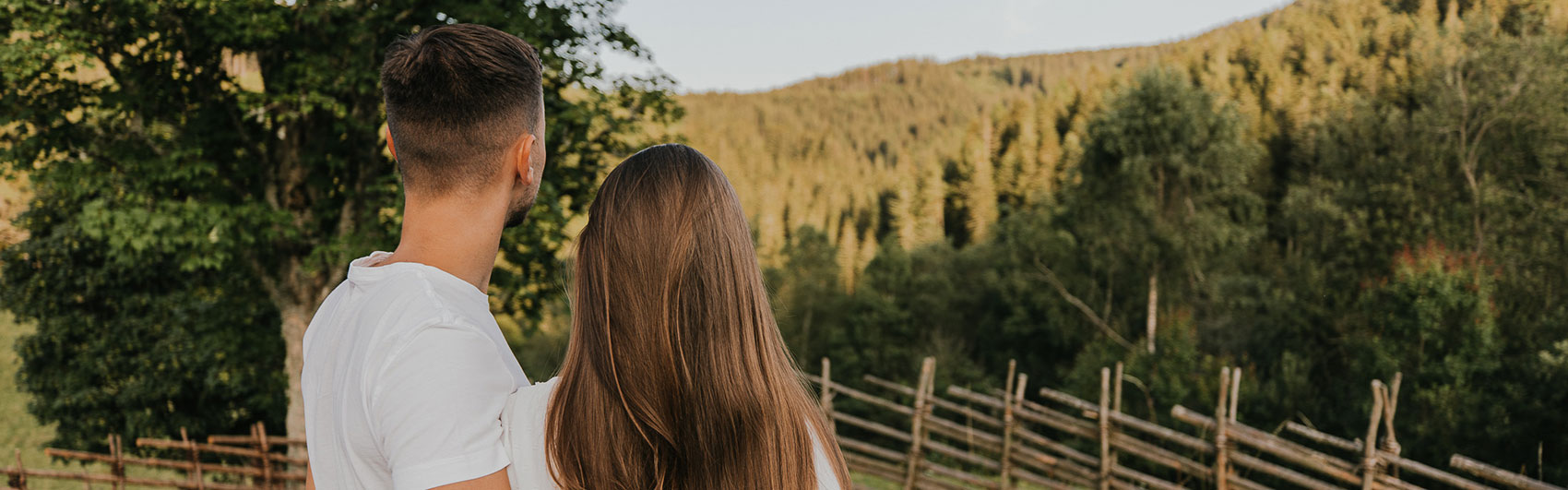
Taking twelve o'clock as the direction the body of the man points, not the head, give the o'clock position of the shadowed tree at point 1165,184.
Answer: The shadowed tree is roughly at 12 o'clock from the man.

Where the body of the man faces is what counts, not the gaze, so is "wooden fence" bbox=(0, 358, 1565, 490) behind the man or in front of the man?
in front

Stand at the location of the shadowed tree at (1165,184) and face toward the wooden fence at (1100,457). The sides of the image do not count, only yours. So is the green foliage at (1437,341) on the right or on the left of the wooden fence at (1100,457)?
left

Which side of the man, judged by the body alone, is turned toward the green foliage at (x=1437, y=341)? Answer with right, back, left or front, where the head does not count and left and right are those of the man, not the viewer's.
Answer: front

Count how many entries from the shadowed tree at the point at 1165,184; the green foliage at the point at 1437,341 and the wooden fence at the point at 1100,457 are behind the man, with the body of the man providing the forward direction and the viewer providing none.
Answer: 0

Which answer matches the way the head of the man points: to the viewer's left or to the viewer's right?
to the viewer's right

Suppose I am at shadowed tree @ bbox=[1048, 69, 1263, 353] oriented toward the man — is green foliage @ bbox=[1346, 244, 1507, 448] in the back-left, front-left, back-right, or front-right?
front-left

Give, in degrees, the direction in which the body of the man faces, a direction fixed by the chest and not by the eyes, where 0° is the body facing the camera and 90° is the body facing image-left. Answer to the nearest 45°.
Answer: approximately 225°
